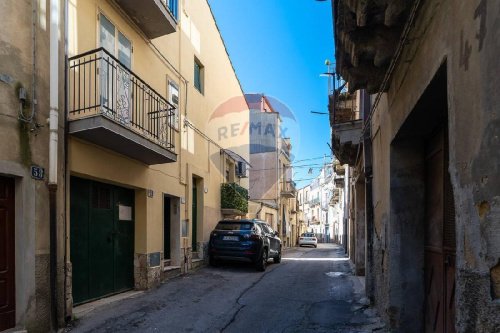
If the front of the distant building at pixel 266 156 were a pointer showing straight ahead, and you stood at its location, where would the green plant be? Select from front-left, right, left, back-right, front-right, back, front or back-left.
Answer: right

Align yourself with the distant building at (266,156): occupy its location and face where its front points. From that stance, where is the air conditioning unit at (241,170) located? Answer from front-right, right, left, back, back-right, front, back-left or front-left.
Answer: right
